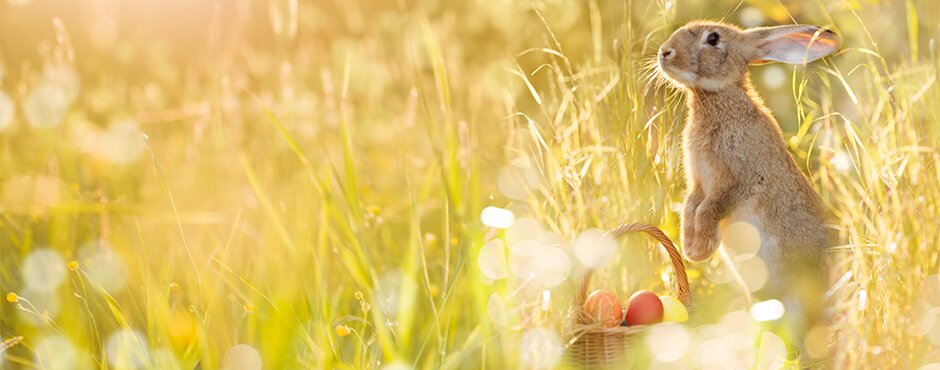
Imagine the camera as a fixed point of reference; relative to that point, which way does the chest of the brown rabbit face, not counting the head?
to the viewer's left

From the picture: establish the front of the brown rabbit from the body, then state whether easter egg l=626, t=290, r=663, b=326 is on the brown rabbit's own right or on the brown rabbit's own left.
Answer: on the brown rabbit's own left

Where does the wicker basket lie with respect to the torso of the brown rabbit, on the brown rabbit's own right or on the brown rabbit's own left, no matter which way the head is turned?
on the brown rabbit's own left

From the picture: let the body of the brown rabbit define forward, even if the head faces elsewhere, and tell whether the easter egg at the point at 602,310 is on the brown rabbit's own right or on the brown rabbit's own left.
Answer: on the brown rabbit's own left
